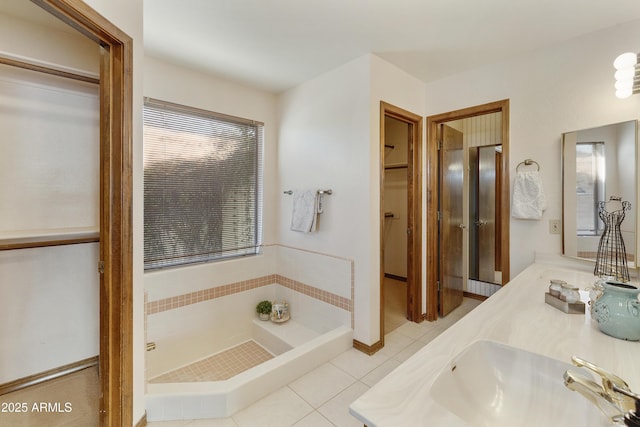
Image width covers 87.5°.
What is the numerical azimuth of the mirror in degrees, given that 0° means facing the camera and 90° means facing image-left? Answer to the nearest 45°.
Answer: approximately 45°

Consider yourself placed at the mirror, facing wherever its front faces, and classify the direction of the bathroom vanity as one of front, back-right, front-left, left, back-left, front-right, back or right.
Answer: front-left

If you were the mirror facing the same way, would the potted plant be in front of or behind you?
in front

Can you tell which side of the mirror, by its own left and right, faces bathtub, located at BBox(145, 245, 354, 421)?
front

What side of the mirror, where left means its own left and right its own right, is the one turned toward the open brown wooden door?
right
